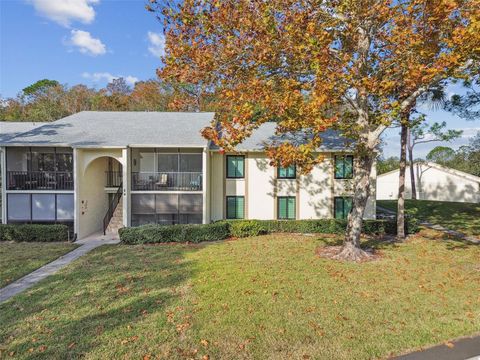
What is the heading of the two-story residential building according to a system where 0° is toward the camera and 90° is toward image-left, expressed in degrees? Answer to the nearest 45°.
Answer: approximately 0°

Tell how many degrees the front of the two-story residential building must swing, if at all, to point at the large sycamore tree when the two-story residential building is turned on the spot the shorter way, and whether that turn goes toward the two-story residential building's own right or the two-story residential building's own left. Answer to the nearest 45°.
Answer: approximately 45° to the two-story residential building's own left

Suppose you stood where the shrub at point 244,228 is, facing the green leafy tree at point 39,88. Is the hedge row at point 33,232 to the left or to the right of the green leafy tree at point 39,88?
left

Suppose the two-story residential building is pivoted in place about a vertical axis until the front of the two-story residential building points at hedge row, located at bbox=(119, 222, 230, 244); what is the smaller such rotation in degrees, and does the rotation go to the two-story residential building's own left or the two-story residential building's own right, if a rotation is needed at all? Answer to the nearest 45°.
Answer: approximately 45° to the two-story residential building's own left

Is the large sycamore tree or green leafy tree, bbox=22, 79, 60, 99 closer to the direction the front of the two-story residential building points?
the large sycamore tree

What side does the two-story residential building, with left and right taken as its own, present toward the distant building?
left

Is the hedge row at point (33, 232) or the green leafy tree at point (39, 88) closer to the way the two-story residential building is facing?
the hedge row

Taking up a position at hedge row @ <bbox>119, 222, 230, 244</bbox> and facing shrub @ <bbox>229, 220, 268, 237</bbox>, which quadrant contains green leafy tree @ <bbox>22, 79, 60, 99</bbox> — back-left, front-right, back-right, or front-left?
back-left

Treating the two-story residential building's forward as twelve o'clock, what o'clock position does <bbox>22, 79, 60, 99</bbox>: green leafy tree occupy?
The green leafy tree is roughly at 5 o'clock from the two-story residential building.
